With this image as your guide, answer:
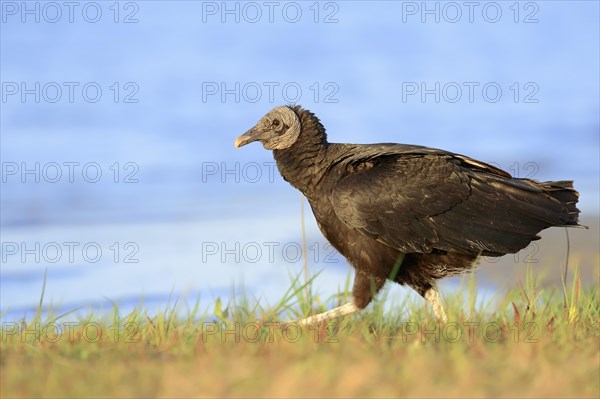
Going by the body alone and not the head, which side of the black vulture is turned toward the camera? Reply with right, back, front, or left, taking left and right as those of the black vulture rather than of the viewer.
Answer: left
